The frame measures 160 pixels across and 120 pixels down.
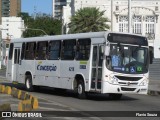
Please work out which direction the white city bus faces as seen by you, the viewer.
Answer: facing the viewer and to the right of the viewer
